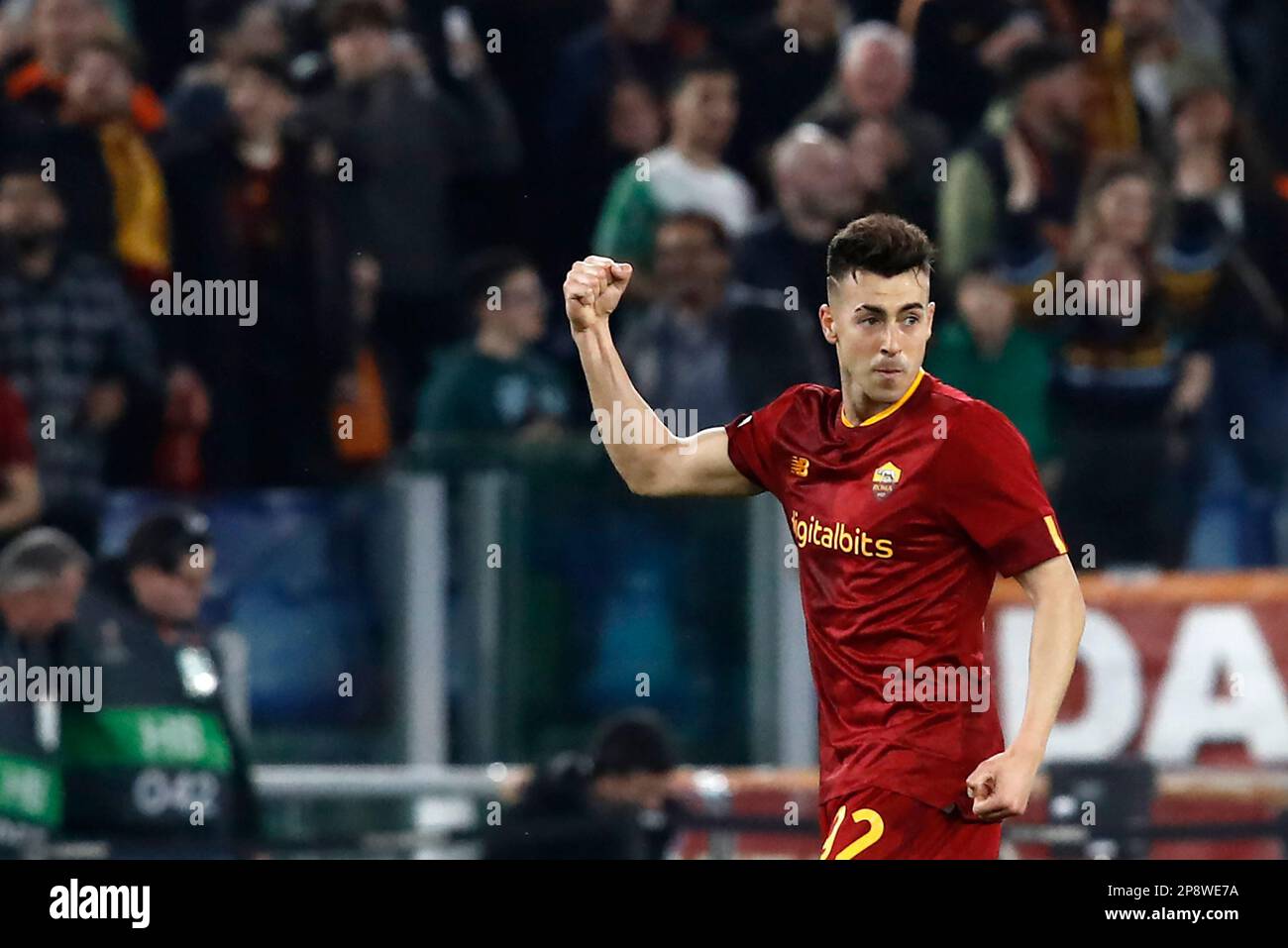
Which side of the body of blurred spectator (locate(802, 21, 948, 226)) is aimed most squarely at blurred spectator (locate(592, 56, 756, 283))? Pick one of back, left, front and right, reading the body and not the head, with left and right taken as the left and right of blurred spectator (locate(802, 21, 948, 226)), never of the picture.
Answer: right

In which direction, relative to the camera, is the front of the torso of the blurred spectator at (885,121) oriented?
toward the camera

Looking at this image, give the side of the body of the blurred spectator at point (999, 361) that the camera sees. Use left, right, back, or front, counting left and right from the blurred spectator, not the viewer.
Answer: front

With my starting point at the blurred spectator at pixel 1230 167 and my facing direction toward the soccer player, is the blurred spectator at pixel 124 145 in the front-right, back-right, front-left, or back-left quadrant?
front-right

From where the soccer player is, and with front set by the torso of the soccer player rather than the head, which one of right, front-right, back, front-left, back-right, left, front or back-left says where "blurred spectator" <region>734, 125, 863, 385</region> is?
back-right

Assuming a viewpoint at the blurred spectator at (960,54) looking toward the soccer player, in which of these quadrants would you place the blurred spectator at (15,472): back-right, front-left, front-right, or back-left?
front-right

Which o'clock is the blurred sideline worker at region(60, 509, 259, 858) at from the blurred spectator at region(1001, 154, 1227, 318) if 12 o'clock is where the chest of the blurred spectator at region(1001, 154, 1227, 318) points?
the blurred sideline worker at region(60, 509, 259, 858) is roughly at 2 o'clock from the blurred spectator at region(1001, 154, 1227, 318).

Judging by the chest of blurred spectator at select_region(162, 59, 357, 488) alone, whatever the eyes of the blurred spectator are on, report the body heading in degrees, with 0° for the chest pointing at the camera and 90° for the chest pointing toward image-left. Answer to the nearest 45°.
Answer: approximately 0°

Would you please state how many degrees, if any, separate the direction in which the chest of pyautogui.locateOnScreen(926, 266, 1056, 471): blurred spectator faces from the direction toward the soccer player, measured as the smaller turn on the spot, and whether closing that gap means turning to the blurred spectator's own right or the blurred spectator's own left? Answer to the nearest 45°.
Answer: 0° — they already face them
